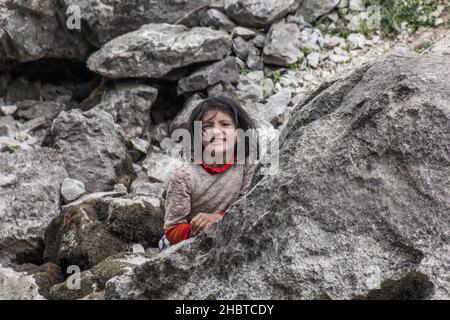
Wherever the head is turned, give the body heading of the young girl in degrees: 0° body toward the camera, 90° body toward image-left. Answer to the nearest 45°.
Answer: approximately 0°

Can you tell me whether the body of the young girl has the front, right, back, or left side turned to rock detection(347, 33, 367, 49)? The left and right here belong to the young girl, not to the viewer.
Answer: back

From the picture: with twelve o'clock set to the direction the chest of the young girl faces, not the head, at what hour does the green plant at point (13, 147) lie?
The green plant is roughly at 5 o'clock from the young girl.

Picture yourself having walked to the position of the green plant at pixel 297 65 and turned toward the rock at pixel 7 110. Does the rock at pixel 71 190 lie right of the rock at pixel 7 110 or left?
left

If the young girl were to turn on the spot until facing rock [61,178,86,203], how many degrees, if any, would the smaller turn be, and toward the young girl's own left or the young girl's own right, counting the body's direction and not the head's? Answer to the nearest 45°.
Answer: approximately 135° to the young girl's own right

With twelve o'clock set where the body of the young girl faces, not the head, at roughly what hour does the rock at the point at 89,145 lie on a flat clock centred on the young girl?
The rock is roughly at 5 o'clock from the young girl.

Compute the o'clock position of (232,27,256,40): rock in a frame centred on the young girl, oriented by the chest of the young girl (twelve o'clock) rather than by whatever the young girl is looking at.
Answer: The rock is roughly at 6 o'clock from the young girl.

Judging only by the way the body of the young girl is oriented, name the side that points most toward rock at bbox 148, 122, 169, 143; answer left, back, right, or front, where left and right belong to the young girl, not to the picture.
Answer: back

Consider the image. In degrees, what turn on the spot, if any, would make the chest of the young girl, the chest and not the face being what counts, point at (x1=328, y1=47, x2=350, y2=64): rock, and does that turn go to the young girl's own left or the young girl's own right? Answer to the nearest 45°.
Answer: approximately 180°

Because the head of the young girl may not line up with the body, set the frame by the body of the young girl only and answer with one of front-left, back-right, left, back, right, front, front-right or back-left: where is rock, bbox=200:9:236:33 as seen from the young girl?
back

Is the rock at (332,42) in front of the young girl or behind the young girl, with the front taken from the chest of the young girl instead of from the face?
behind

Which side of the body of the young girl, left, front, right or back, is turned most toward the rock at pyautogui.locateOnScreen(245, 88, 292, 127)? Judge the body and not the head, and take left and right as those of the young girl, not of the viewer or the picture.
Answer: back
